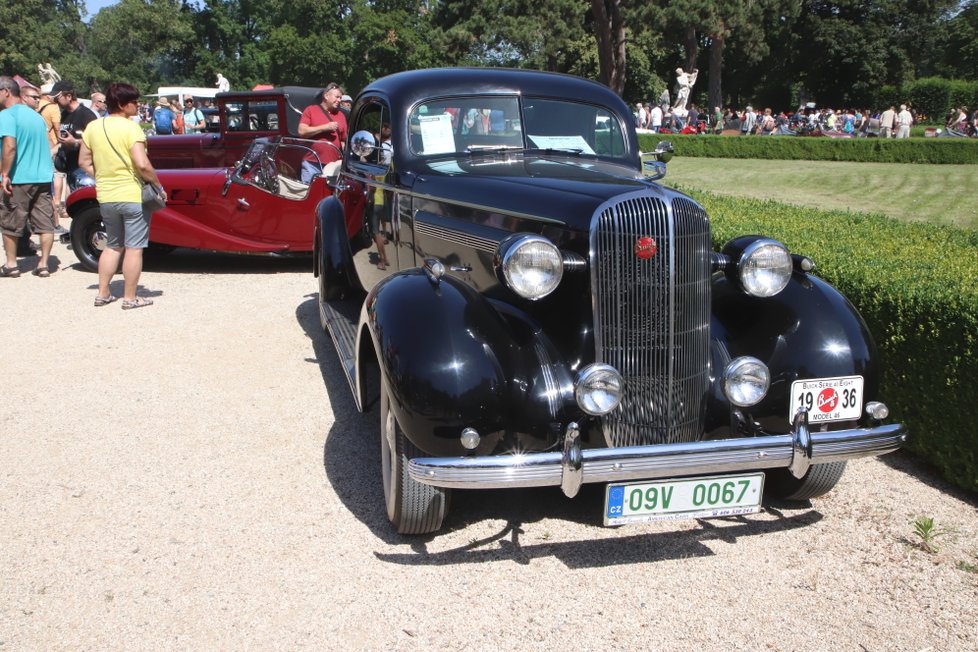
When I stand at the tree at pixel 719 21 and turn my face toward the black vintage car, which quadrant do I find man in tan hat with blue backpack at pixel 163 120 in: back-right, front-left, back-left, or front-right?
front-right

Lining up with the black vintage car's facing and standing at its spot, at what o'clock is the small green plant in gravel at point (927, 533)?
The small green plant in gravel is roughly at 10 o'clock from the black vintage car.

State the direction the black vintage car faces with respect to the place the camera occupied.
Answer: facing the viewer and to the right of the viewer

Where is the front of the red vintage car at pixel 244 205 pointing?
to the viewer's left

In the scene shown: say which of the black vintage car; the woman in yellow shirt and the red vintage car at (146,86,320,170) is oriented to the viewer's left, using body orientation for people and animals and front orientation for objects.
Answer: the red vintage car

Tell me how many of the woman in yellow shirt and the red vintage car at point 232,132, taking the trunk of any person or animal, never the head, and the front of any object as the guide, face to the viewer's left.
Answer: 1

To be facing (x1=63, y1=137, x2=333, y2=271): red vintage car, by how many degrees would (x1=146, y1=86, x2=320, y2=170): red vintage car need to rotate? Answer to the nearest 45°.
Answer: approximately 90° to its left

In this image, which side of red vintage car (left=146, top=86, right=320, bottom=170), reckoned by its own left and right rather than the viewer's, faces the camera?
left

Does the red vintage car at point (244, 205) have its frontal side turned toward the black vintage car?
no
